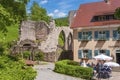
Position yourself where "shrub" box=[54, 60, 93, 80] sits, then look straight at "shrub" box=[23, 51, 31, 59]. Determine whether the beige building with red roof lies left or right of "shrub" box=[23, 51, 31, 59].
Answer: right

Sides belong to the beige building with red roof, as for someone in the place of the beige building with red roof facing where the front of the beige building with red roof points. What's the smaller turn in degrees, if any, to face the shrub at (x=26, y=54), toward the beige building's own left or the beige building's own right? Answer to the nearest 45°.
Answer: approximately 90° to the beige building's own right

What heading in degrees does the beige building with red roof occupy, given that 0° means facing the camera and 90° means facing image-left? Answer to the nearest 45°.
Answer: approximately 0°

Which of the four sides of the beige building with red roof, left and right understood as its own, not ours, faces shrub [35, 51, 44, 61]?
right
